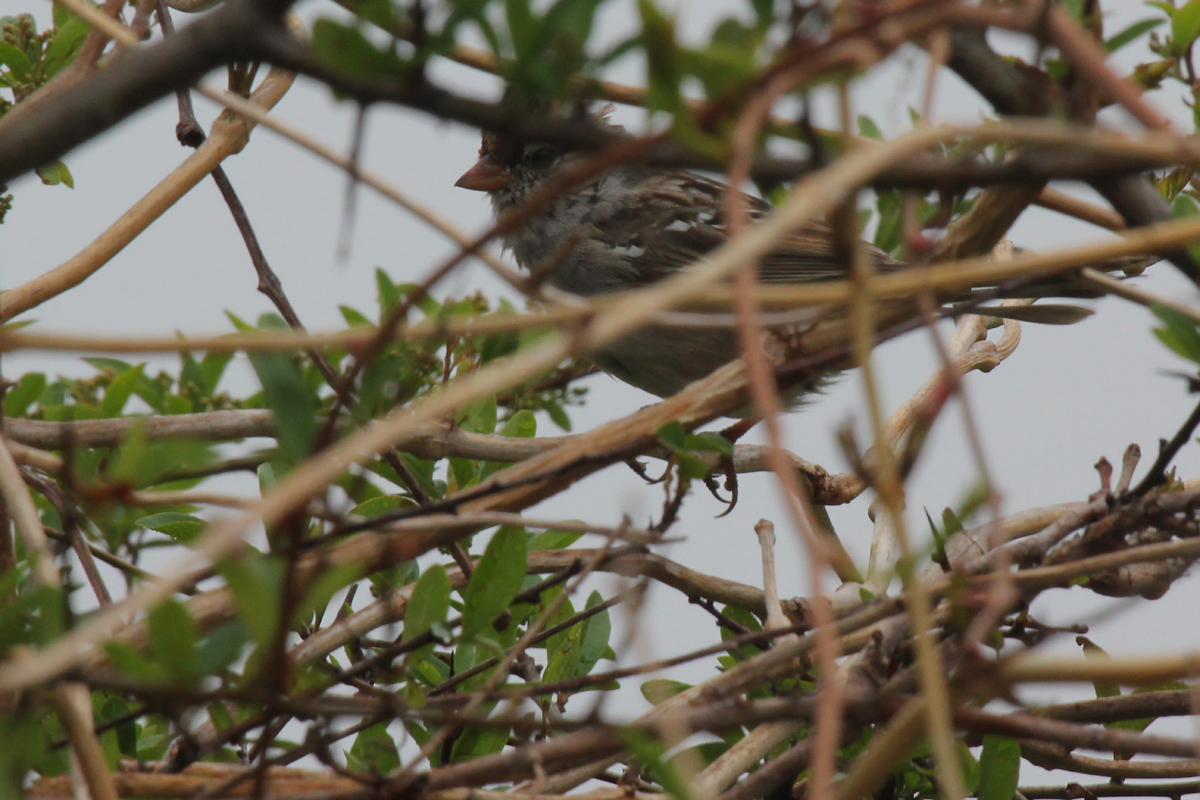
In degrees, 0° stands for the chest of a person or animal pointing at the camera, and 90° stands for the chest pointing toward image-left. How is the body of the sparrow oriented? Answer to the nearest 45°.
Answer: approximately 90°

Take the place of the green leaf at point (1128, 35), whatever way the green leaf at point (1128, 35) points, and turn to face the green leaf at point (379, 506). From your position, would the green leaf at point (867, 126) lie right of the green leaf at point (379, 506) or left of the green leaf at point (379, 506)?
right

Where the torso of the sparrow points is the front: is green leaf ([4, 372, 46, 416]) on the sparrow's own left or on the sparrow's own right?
on the sparrow's own left

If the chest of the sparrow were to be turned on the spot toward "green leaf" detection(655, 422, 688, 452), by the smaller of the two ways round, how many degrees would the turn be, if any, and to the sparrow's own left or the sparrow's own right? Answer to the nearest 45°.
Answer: approximately 90° to the sparrow's own left

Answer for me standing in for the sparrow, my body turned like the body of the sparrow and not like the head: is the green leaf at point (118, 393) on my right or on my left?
on my left

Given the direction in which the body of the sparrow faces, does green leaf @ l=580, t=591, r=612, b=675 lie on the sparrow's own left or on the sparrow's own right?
on the sparrow's own left

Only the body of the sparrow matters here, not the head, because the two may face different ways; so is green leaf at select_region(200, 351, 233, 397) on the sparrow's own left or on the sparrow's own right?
on the sparrow's own left
